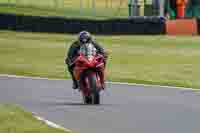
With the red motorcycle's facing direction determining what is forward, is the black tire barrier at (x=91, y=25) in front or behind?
behind

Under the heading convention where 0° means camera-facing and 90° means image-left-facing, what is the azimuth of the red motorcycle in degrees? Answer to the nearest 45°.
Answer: approximately 0°
